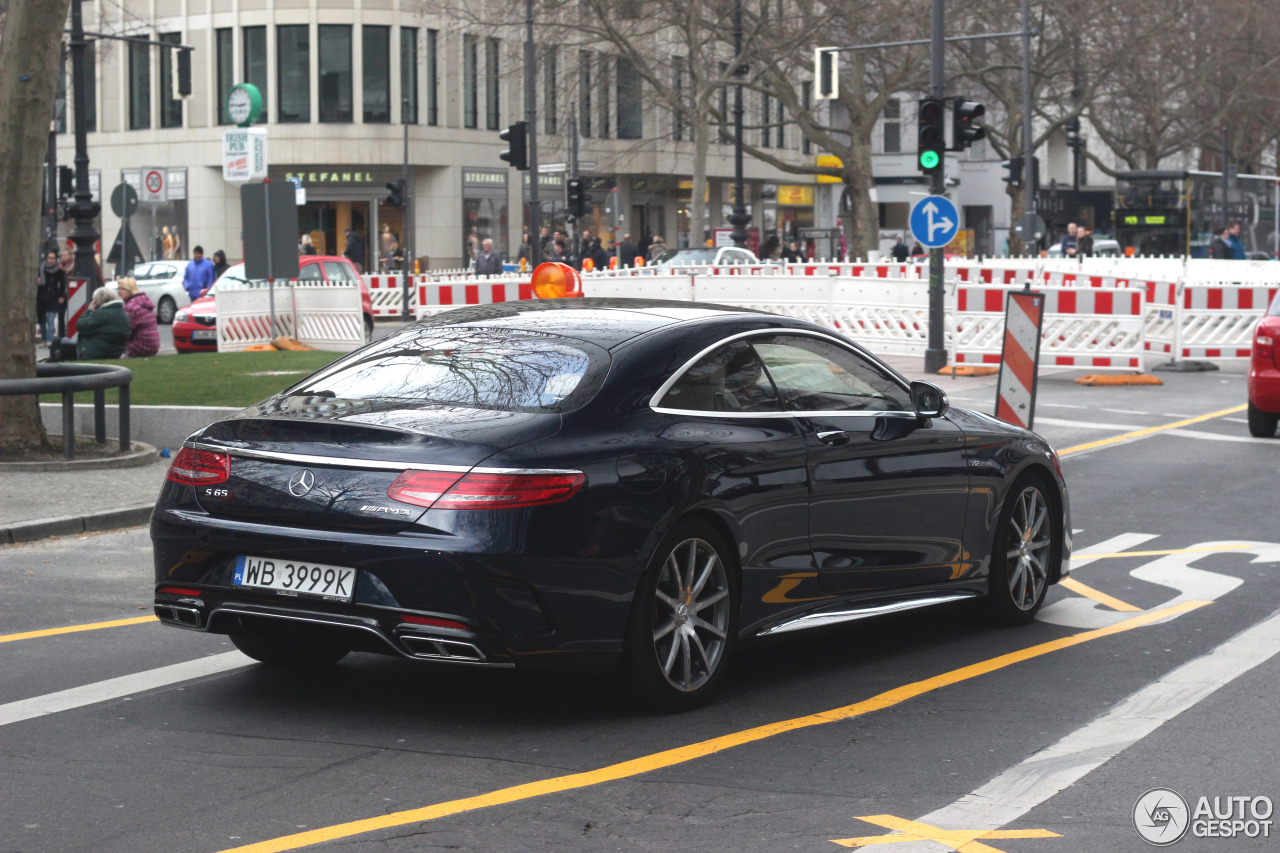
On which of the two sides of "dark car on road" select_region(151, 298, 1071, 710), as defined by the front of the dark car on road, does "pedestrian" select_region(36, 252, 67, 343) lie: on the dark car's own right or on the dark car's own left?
on the dark car's own left

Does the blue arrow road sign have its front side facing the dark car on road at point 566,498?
yes

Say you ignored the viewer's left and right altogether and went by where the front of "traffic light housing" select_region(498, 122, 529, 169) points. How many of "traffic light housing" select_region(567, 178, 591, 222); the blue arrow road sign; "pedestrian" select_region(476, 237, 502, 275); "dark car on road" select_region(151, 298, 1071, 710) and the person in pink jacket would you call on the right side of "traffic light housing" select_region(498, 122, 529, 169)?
2

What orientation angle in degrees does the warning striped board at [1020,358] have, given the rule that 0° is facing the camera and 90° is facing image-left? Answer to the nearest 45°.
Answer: approximately 0°

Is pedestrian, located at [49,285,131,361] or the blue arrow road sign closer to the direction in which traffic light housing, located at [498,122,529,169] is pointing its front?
the pedestrian

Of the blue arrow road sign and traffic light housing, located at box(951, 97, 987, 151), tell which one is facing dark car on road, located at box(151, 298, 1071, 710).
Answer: the blue arrow road sign

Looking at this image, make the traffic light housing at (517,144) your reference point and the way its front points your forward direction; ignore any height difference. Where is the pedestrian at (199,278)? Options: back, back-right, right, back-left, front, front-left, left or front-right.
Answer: front-right

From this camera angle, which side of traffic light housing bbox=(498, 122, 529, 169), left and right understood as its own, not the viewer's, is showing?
left
